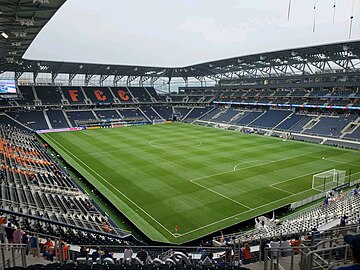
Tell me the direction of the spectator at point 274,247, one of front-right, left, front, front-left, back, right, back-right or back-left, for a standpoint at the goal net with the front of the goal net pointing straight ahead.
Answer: back-left

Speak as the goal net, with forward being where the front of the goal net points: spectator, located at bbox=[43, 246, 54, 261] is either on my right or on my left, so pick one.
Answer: on my left

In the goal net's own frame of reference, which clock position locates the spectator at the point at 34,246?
The spectator is roughly at 8 o'clock from the goal net.

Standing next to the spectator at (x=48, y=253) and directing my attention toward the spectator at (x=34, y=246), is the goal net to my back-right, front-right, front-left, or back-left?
back-right

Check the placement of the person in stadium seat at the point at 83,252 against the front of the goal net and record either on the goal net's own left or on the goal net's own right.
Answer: on the goal net's own left

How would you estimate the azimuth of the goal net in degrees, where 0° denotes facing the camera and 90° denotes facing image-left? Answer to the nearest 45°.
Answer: approximately 135°
